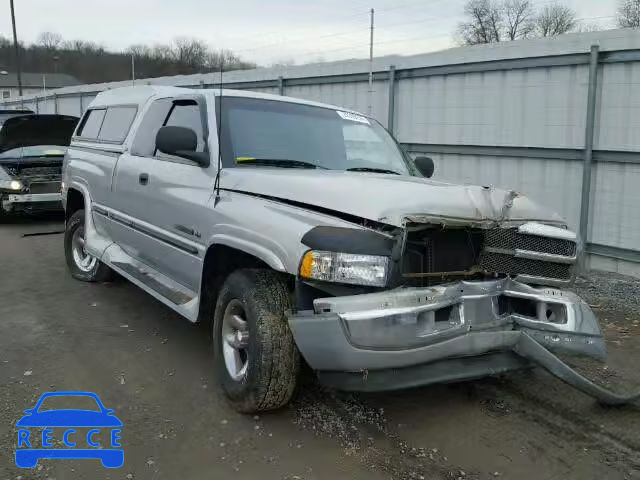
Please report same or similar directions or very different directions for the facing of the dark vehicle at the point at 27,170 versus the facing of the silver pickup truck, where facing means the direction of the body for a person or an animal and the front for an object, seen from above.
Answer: same or similar directions

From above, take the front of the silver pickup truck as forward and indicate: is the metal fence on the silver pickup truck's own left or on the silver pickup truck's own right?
on the silver pickup truck's own left

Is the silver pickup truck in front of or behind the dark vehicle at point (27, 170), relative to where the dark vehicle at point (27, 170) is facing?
in front

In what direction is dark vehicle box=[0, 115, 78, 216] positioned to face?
toward the camera

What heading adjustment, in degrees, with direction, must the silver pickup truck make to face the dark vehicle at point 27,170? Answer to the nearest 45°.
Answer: approximately 180°

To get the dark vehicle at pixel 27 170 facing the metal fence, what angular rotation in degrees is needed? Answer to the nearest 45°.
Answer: approximately 45° to its left

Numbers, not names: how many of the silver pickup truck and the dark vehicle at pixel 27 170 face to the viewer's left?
0

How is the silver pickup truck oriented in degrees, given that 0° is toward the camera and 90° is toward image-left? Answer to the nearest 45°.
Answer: approximately 315°
